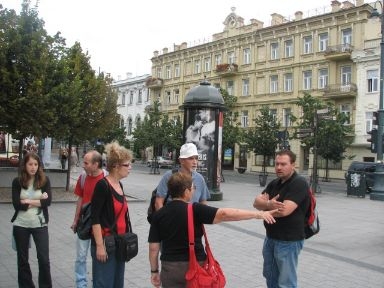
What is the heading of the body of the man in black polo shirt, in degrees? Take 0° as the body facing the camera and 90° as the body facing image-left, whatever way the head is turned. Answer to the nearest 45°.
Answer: approximately 45°

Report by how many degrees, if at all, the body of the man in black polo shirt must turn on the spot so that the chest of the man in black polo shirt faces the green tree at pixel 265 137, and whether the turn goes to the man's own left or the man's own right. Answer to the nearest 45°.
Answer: approximately 135° to the man's own right

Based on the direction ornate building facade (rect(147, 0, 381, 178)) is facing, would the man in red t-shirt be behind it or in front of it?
in front

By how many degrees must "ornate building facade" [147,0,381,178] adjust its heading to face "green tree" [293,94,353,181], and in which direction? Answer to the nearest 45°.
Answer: approximately 45° to its left

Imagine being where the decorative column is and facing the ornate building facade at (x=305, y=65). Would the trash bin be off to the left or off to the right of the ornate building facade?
right

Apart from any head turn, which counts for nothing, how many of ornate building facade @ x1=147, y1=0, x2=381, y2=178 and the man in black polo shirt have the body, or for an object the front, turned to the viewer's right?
0

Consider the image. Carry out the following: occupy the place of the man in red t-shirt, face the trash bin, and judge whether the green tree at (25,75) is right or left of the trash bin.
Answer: left

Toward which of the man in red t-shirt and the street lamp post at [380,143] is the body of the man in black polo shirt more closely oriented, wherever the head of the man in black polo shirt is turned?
the man in red t-shirt

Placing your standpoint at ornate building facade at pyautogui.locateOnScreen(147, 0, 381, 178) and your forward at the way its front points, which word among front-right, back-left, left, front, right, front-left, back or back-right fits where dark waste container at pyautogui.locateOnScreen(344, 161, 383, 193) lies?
front-left

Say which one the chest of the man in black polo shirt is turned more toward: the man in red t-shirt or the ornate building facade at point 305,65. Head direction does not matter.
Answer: the man in red t-shirt

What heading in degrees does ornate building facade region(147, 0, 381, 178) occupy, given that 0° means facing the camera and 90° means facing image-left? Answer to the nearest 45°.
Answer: approximately 45°
